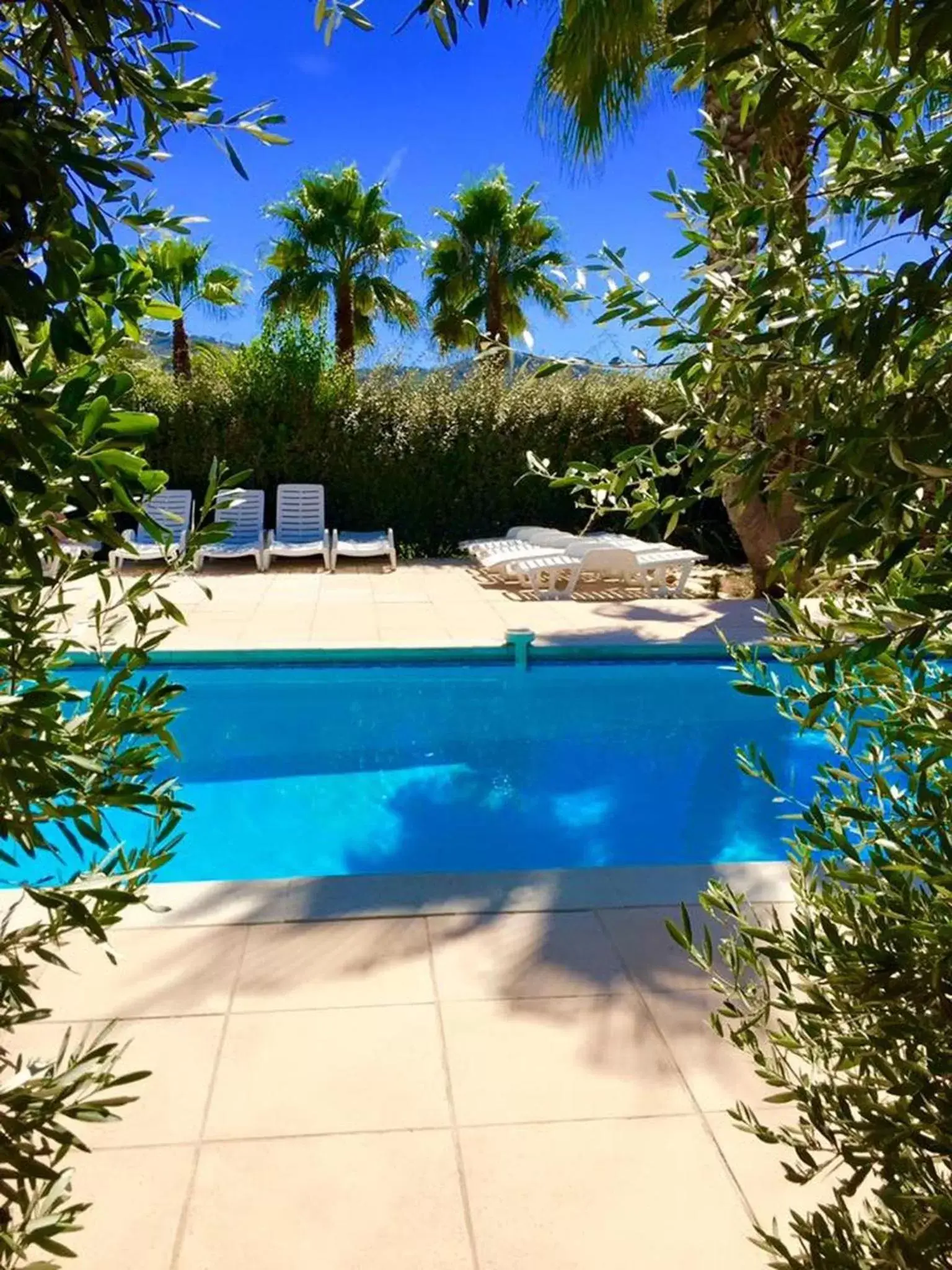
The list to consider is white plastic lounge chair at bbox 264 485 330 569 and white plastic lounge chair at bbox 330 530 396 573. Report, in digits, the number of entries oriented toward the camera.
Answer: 2

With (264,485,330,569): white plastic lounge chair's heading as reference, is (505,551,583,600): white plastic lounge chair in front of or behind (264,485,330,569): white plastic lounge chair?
in front

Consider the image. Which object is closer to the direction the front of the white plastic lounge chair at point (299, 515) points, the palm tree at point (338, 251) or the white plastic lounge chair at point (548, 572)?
the white plastic lounge chair

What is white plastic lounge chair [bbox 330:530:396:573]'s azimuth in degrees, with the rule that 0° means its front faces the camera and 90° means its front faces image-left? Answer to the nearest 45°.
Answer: approximately 0°

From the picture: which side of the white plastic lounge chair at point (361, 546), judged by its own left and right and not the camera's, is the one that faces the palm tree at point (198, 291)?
back

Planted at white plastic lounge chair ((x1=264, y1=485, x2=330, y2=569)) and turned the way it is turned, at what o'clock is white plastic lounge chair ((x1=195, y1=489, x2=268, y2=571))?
white plastic lounge chair ((x1=195, y1=489, x2=268, y2=571)) is roughly at 2 o'clock from white plastic lounge chair ((x1=264, y1=485, x2=330, y2=569)).

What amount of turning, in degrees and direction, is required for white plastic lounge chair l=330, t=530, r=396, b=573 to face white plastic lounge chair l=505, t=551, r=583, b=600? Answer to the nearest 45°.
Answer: approximately 45° to its left

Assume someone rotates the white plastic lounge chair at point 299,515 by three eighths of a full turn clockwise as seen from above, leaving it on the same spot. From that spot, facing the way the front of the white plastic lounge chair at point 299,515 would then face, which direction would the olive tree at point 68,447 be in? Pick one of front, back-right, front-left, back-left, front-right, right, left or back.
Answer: back-left

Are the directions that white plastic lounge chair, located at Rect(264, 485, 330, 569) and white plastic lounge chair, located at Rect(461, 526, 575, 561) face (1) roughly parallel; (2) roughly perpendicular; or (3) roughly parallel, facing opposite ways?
roughly perpendicular
